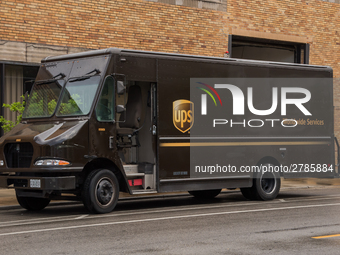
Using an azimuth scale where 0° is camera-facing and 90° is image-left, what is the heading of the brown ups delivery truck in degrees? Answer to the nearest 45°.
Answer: approximately 45°

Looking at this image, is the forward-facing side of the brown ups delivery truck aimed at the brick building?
no
